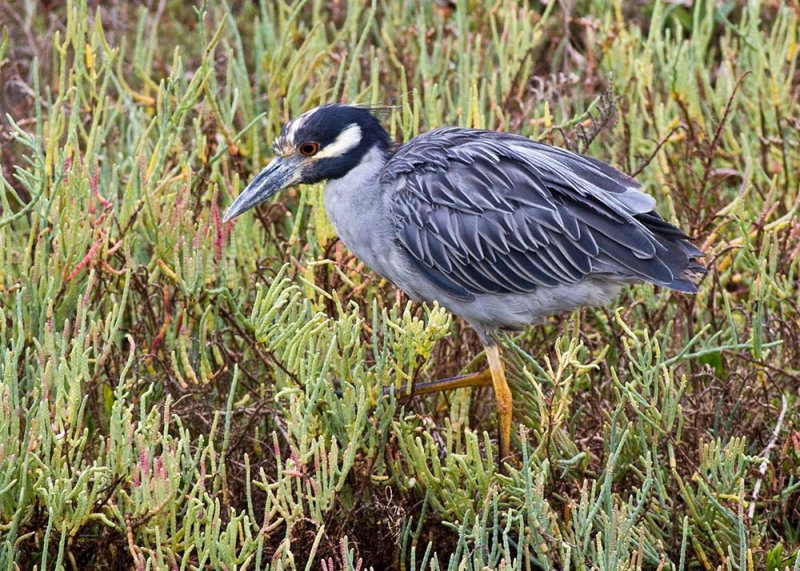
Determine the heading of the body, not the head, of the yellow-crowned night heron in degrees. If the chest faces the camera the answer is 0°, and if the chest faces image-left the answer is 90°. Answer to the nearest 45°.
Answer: approximately 90°
